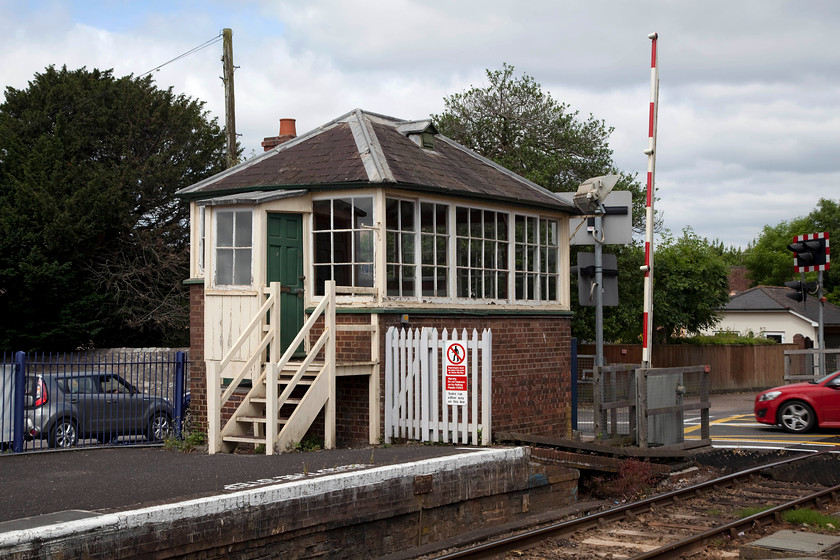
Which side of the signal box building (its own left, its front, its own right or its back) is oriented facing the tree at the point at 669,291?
left

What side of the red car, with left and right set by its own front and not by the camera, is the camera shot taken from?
left

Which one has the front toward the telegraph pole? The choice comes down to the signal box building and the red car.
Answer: the red car

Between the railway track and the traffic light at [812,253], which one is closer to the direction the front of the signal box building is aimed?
the railway track

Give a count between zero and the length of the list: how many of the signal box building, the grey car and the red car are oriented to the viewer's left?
1

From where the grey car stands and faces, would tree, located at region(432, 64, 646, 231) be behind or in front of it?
in front

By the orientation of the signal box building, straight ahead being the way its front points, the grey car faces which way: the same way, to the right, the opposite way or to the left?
to the left

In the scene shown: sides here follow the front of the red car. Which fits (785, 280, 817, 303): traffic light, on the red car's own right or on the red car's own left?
on the red car's own right

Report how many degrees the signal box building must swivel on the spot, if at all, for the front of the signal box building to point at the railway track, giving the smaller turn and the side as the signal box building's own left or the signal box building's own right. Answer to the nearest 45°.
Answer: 0° — it already faces it

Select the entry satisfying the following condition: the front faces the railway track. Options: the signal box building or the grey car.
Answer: the signal box building

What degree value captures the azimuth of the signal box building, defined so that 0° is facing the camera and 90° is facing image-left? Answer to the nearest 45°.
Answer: approximately 315°

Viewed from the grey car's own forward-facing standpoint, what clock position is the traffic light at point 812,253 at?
The traffic light is roughly at 1 o'clock from the grey car.

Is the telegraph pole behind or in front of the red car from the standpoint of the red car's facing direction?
in front
